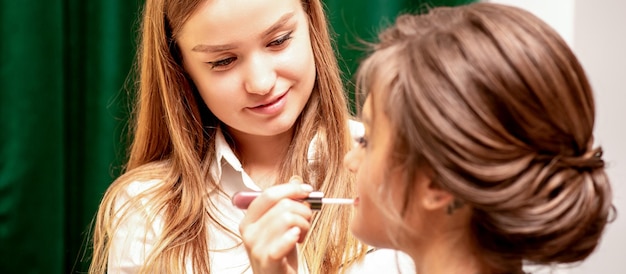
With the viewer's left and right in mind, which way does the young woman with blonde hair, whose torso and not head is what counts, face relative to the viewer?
facing the viewer and to the right of the viewer

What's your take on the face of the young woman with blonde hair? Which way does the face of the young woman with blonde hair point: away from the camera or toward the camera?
toward the camera
